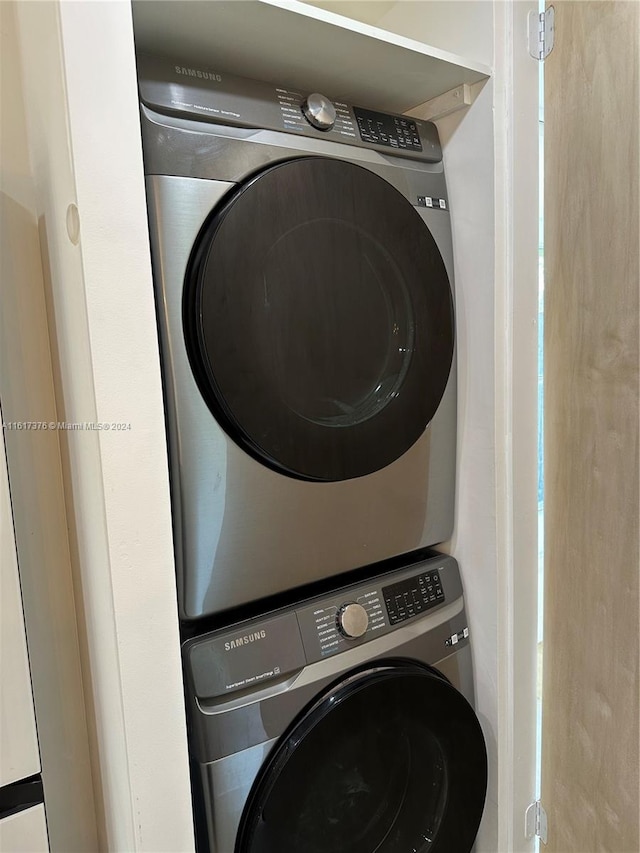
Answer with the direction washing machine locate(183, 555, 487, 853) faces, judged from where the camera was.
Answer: facing the viewer and to the right of the viewer
